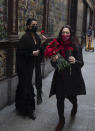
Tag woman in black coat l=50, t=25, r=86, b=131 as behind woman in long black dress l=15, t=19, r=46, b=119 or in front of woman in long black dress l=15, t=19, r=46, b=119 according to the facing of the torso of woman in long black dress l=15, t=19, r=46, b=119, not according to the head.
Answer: in front
